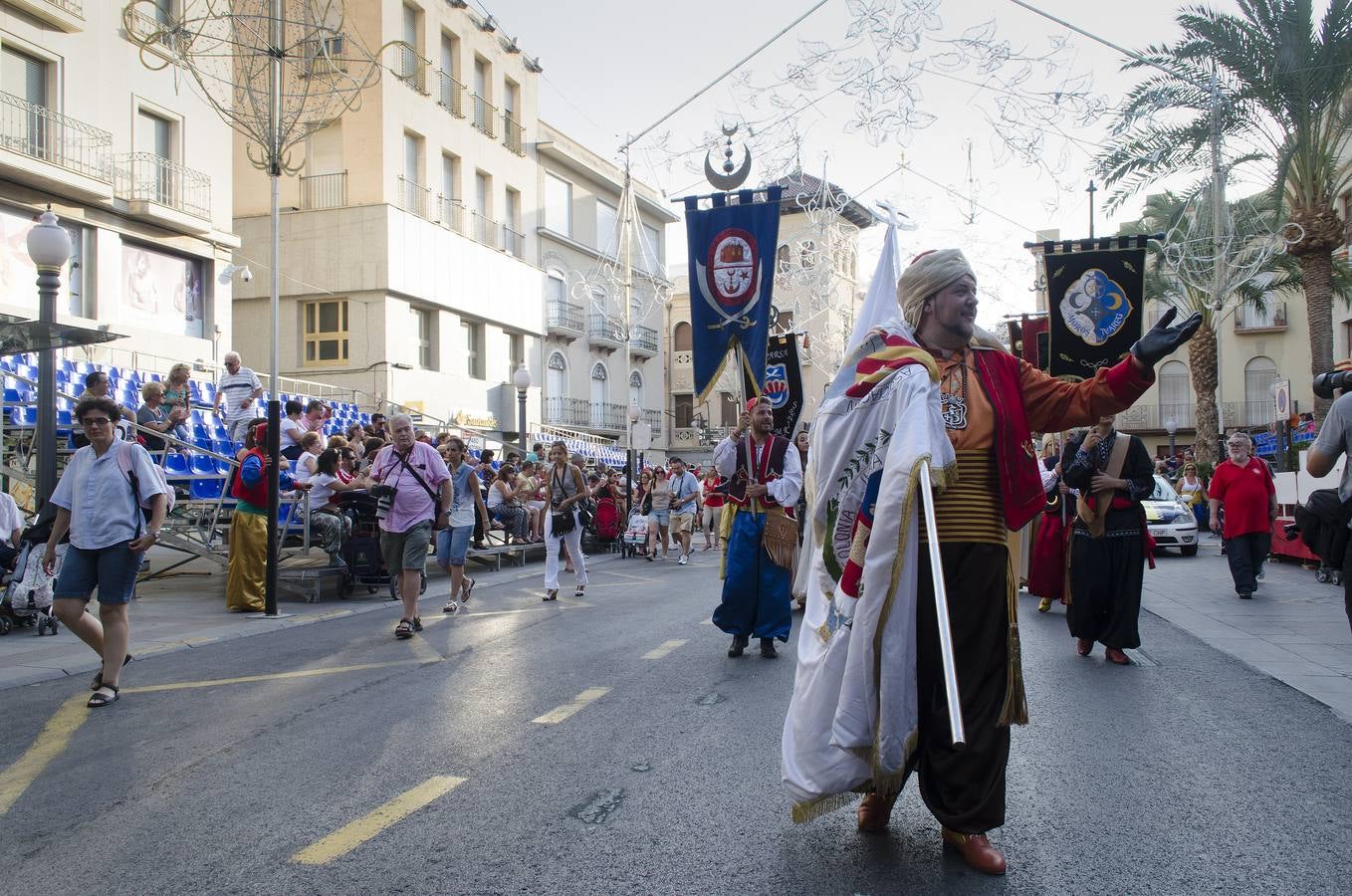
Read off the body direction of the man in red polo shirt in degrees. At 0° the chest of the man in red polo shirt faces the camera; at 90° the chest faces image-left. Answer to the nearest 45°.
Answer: approximately 0°

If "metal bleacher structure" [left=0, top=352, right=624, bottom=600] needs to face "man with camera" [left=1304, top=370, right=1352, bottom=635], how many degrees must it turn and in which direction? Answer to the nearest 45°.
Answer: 0° — it already faces them

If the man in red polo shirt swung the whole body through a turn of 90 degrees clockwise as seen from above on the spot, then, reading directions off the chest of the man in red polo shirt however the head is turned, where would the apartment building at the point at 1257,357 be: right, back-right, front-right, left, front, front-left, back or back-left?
right

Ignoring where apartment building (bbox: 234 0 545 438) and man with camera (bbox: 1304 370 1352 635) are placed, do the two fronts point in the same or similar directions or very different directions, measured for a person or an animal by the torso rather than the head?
very different directions

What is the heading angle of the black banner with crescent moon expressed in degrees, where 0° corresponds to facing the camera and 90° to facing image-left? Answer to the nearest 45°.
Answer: approximately 0°

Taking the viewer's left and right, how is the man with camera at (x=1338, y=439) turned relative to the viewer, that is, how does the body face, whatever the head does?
facing to the left of the viewer

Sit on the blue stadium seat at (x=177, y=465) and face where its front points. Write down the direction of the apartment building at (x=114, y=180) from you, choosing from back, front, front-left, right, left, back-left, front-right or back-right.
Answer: back-left

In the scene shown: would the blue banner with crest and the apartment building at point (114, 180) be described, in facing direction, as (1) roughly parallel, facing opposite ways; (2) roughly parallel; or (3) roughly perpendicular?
roughly perpendicular
